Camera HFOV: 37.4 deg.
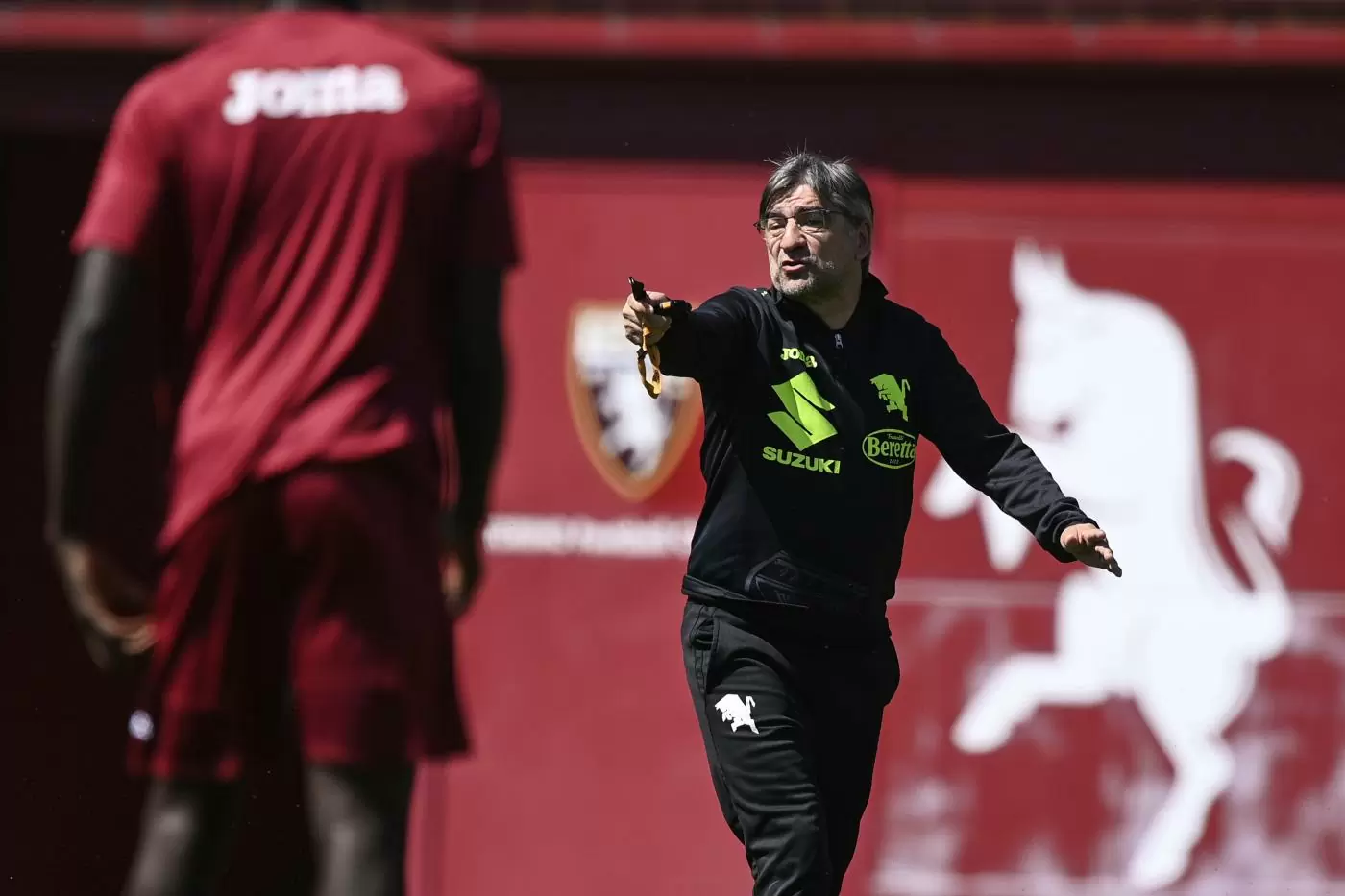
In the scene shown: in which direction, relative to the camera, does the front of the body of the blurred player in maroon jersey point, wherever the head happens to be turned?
away from the camera

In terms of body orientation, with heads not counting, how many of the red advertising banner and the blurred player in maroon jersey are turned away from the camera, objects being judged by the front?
1

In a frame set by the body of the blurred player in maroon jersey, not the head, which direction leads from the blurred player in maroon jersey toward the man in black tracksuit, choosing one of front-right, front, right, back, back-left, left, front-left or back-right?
front-right

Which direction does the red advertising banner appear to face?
toward the camera

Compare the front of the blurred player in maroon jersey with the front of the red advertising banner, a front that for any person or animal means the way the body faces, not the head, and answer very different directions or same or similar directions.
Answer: very different directions

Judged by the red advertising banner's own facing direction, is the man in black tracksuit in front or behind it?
in front

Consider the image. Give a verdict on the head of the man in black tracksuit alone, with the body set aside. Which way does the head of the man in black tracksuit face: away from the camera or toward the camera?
toward the camera

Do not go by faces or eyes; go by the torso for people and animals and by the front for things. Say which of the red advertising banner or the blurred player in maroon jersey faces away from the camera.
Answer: the blurred player in maroon jersey

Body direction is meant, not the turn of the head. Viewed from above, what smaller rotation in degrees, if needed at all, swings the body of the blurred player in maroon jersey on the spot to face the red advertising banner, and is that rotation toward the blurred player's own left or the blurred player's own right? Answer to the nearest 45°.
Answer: approximately 45° to the blurred player's own right

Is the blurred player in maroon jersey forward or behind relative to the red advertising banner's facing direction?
forward
